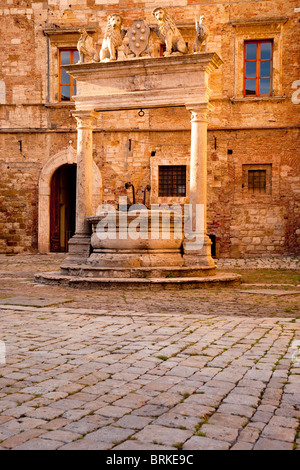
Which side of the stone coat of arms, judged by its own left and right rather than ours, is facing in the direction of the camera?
front

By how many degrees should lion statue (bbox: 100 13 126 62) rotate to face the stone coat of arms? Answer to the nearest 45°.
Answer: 0° — it already faces it

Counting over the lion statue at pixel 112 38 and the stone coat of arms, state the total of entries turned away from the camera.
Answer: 0

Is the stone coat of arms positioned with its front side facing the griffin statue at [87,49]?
no

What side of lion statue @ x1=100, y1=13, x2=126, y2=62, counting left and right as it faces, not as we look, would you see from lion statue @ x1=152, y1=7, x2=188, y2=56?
front

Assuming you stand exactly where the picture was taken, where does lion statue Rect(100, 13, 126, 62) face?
facing the viewer and to the right of the viewer
